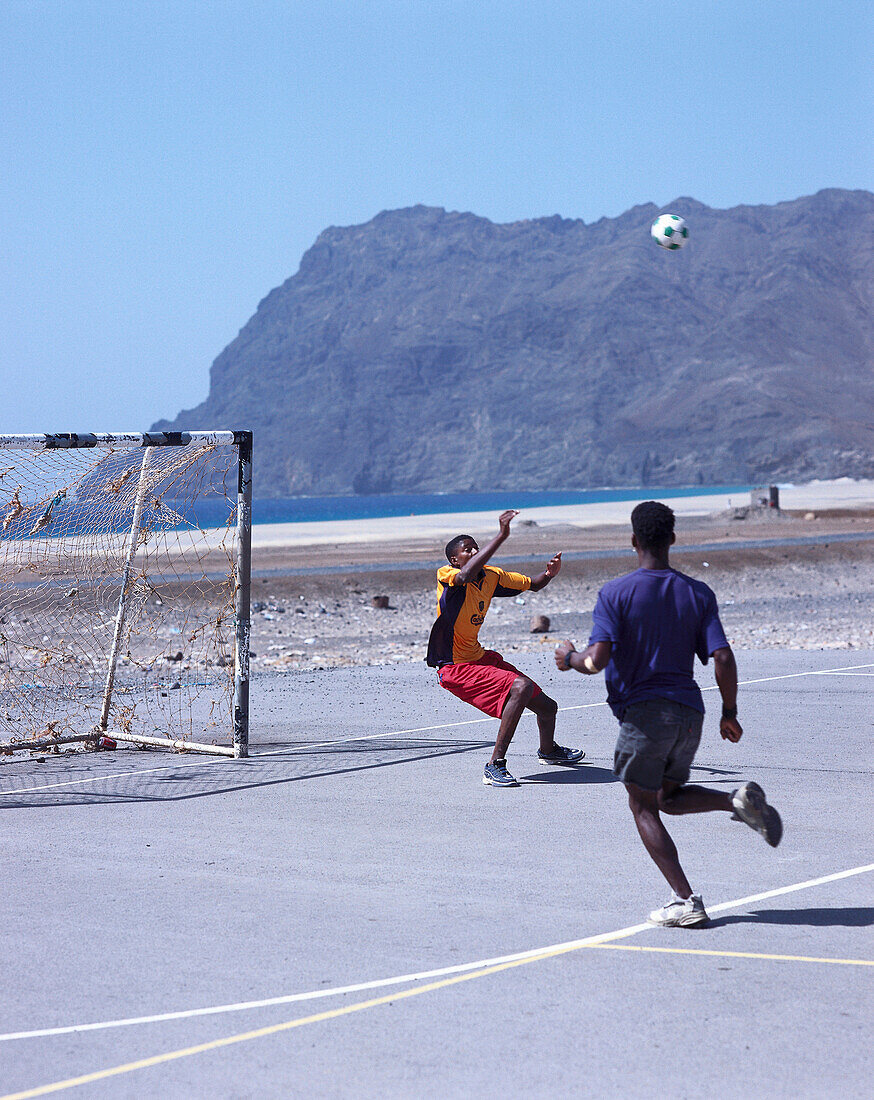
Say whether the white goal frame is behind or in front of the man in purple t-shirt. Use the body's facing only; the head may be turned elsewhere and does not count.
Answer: in front

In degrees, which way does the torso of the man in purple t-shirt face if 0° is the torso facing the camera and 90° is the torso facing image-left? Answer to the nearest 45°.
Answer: approximately 135°

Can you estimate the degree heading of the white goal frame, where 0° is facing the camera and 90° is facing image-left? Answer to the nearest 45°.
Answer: approximately 315°

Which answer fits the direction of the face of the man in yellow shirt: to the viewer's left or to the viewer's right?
to the viewer's right

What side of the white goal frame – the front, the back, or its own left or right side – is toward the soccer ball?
left

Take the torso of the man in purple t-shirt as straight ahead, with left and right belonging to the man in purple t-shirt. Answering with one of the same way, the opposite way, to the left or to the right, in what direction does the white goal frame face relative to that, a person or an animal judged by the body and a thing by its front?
the opposite way

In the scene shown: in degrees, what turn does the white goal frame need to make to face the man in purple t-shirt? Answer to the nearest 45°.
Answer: approximately 45° to its right

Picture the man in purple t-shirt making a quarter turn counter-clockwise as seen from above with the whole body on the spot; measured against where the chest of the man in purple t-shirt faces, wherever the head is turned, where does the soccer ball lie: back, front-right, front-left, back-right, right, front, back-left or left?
back-right

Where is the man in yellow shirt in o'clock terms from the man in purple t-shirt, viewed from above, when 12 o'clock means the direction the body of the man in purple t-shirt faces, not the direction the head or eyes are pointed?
The man in yellow shirt is roughly at 1 o'clock from the man in purple t-shirt.

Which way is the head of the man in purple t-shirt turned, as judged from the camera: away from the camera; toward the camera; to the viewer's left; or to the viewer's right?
away from the camera
